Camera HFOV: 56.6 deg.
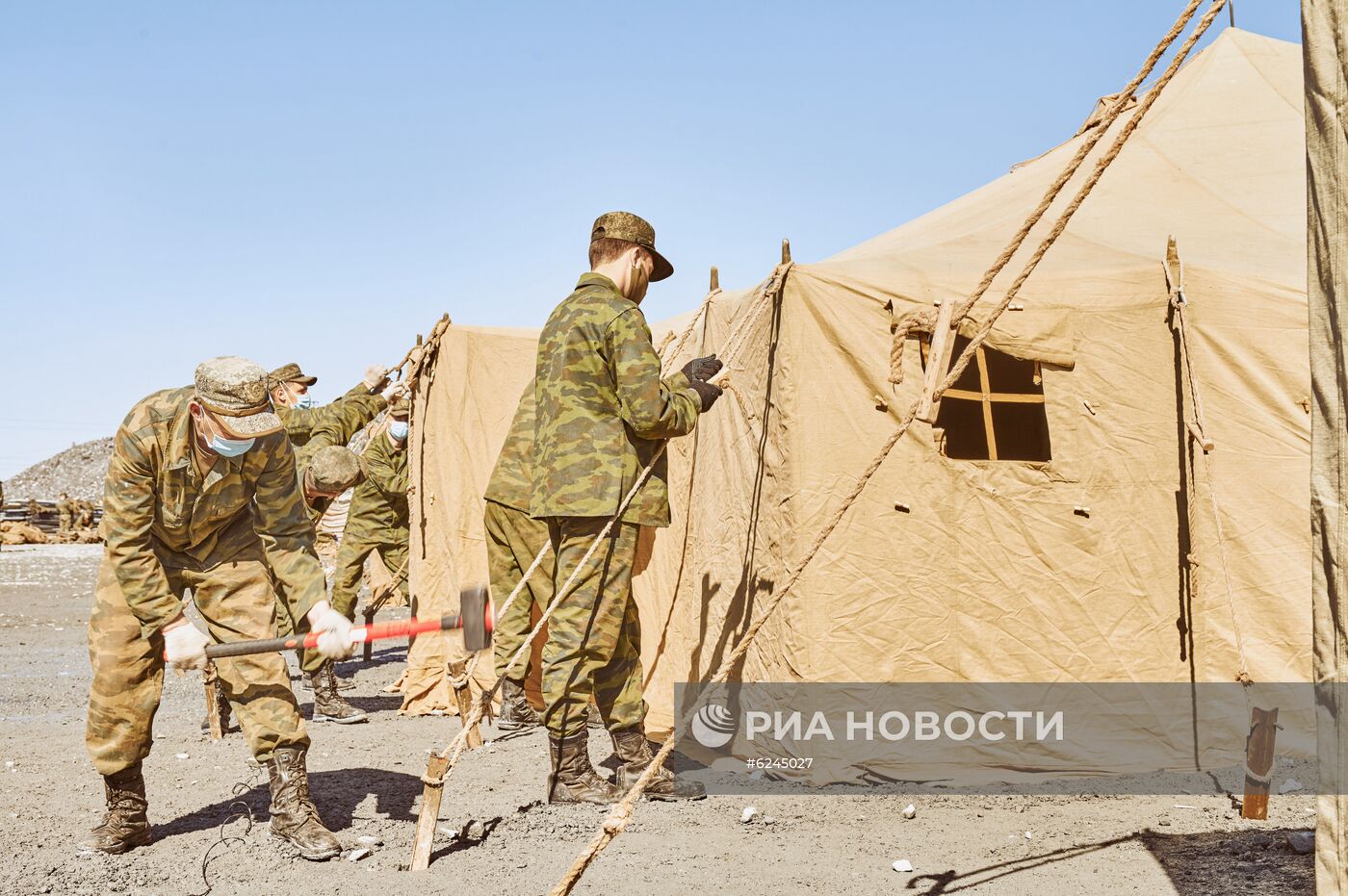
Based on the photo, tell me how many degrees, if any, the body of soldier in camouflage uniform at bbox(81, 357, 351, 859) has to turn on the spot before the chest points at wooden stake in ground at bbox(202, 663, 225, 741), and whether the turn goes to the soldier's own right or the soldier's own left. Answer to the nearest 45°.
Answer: approximately 135° to the soldier's own left

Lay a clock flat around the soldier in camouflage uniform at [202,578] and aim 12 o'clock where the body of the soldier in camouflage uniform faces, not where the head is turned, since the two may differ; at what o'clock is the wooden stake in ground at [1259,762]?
The wooden stake in ground is roughly at 11 o'clock from the soldier in camouflage uniform.

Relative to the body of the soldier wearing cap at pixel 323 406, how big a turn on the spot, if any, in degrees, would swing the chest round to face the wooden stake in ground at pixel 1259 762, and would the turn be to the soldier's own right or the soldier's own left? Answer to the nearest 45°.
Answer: approximately 45° to the soldier's own right

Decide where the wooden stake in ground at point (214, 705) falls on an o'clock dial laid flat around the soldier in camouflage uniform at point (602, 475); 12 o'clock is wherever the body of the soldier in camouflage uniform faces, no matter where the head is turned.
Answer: The wooden stake in ground is roughly at 9 o'clock from the soldier in camouflage uniform.

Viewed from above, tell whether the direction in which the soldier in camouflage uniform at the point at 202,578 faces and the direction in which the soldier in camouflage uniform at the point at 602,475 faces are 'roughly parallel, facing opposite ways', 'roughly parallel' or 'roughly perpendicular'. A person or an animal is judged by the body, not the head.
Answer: roughly perpendicular

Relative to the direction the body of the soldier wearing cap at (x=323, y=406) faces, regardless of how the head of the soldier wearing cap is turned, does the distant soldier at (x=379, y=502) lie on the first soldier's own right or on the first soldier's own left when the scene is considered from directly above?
on the first soldier's own left

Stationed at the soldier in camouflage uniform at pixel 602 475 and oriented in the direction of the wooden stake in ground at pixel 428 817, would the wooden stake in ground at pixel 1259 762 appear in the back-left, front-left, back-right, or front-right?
back-left

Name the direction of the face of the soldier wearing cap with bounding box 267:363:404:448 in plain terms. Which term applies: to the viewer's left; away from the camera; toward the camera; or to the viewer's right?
to the viewer's right

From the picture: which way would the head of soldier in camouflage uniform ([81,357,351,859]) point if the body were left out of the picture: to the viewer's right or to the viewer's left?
to the viewer's right

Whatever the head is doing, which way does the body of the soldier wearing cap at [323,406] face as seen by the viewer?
to the viewer's right
